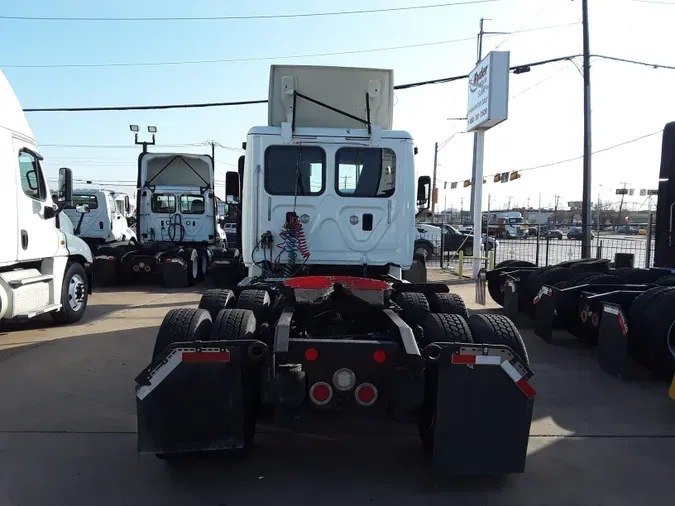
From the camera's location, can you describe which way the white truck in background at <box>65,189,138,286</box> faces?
facing away from the viewer and to the right of the viewer

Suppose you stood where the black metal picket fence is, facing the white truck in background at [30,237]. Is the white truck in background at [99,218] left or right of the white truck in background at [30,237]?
right

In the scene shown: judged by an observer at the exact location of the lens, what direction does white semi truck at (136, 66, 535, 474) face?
facing away from the viewer

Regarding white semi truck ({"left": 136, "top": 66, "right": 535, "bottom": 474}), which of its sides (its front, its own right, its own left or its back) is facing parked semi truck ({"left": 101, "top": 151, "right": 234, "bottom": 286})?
front

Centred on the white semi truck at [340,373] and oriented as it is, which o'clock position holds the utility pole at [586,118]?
The utility pole is roughly at 1 o'clock from the white semi truck.

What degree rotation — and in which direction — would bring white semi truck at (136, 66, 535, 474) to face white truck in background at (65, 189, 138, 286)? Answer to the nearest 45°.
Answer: approximately 45° to its left

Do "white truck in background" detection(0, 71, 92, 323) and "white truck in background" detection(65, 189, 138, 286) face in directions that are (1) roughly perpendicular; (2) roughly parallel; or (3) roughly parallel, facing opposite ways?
roughly parallel

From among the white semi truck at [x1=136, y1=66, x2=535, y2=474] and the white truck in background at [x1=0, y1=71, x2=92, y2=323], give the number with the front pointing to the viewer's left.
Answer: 0
